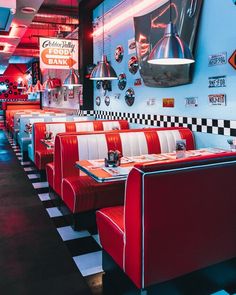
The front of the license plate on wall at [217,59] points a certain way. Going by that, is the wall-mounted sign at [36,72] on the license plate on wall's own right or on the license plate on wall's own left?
on the license plate on wall's own right

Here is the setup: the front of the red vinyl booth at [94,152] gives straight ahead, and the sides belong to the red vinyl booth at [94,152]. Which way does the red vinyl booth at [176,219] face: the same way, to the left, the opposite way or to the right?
the opposite way

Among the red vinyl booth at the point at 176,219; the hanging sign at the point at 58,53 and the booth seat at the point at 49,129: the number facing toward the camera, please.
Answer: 2

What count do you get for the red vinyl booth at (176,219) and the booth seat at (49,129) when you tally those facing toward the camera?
1

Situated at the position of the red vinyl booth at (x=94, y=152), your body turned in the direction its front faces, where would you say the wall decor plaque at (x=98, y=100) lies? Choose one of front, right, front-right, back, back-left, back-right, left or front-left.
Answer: back-left

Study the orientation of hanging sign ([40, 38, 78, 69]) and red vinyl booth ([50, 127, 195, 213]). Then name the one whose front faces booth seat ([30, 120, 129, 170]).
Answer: the hanging sign

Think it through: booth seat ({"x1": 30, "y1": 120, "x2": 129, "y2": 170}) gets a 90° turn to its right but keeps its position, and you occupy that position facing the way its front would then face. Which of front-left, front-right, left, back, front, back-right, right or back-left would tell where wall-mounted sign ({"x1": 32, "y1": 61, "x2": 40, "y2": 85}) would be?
right

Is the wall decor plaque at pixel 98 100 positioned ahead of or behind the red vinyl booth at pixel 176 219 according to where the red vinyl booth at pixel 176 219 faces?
ahead

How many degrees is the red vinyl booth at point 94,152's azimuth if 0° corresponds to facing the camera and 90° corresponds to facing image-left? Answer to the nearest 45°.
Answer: approximately 315°

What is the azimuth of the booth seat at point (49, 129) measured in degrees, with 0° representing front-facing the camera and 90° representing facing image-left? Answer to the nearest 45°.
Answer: approximately 0°

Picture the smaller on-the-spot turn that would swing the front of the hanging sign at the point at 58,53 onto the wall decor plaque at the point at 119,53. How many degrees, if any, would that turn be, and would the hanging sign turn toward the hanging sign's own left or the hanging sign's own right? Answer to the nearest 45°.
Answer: approximately 45° to the hanging sign's own left

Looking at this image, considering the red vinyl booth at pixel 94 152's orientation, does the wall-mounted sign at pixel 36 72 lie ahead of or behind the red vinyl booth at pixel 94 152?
behind

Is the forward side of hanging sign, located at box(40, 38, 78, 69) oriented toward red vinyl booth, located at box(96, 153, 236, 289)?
yes

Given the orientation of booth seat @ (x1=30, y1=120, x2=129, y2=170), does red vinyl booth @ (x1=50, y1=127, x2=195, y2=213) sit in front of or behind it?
in front
